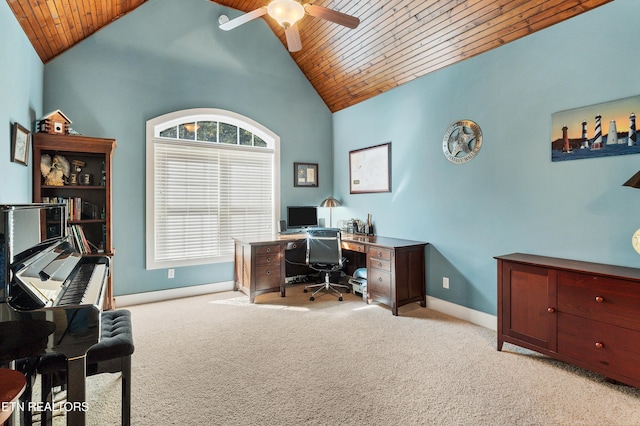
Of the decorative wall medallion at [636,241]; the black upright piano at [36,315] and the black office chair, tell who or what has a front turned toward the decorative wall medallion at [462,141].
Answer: the black upright piano

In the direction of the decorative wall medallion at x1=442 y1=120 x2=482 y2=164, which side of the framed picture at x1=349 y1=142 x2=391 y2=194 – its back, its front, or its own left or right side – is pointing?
left

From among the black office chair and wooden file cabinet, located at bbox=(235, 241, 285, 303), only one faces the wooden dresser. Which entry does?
the wooden file cabinet

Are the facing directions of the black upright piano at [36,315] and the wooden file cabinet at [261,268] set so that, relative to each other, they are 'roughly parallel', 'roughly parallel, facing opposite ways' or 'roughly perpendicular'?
roughly perpendicular

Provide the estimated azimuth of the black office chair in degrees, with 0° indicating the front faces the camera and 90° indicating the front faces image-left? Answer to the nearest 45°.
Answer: approximately 180°

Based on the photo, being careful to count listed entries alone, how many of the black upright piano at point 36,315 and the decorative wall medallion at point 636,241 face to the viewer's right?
1
